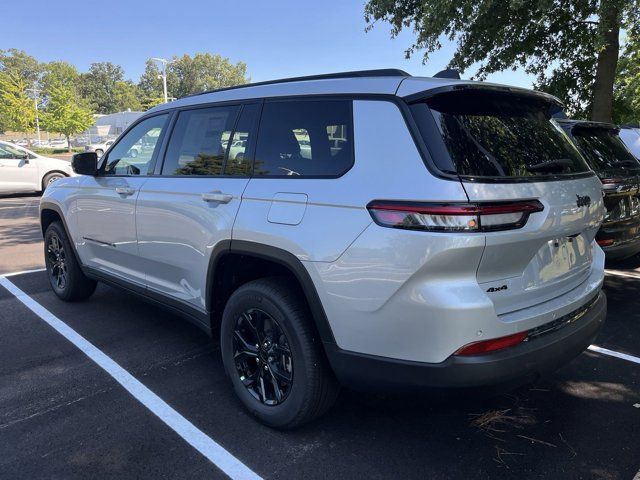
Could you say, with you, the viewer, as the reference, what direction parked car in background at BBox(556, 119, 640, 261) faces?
facing away from the viewer and to the left of the viewer

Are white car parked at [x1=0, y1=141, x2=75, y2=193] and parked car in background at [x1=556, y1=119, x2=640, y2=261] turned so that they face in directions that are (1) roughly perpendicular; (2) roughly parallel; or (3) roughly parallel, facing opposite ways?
roughly perpendicular

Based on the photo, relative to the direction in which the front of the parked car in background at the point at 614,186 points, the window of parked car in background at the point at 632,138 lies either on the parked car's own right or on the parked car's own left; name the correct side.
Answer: on the parked car's own right

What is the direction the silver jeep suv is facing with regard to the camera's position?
facing away from the viewer and to the left of the viewer

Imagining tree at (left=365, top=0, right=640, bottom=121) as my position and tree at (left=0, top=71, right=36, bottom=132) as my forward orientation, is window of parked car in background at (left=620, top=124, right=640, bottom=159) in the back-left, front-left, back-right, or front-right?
back-left

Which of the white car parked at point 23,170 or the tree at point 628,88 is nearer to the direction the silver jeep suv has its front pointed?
the white car parked

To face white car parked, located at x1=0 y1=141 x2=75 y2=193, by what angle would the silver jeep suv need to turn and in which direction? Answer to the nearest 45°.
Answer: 0° — it already faces it
